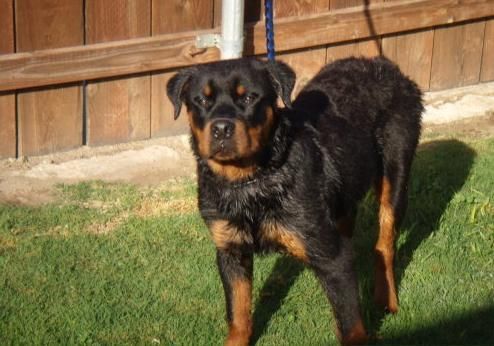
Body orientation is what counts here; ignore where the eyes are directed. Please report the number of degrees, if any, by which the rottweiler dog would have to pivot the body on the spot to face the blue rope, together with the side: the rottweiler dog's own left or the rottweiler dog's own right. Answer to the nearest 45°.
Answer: approximately 135° to the rottweiler dog's own right

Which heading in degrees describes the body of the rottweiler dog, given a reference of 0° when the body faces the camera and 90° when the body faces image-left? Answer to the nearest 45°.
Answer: approximately 45°

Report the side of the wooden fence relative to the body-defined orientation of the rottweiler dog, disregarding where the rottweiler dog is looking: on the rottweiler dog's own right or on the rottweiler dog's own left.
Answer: on the rottweiler dog's own right

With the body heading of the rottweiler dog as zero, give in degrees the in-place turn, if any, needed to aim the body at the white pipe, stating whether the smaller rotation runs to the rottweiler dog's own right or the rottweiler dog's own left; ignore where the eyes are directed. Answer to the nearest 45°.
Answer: approximately 135° to the rottweiler dog's own right
